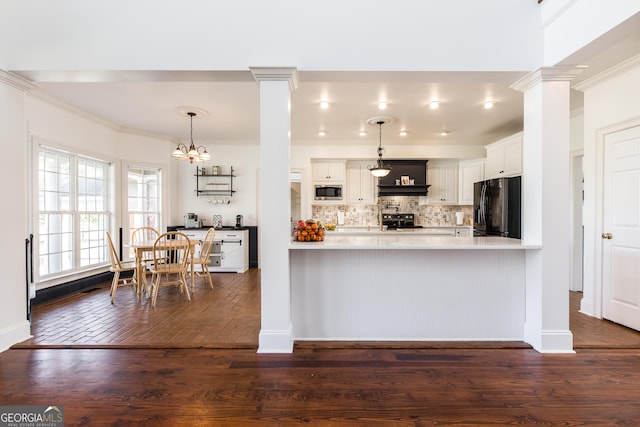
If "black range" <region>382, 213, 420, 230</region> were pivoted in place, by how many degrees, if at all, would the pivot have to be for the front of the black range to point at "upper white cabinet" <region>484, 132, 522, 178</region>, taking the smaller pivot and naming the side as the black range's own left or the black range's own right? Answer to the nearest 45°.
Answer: approximately 45° to the black range's own left

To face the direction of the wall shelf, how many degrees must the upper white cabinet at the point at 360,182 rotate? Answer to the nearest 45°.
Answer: approximately 90° to its right

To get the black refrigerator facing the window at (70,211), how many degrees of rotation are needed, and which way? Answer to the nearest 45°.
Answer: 0° — it already faces it

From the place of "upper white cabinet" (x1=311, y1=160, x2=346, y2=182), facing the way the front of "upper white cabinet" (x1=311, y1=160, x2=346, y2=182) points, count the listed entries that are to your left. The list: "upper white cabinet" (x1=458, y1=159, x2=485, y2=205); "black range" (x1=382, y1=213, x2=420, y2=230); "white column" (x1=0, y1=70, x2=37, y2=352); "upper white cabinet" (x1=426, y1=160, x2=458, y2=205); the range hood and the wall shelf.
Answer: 4

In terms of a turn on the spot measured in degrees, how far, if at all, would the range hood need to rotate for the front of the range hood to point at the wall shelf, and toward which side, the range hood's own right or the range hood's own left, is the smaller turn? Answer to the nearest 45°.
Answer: approximately 90° to the range hood's own right

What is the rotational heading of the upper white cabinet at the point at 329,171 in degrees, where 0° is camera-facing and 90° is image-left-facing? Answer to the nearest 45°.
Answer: approximately 0°

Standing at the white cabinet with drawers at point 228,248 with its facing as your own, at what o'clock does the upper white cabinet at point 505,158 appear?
The upper white cabinet is roughly at 10 o'clock from the white cabinet with drawers.

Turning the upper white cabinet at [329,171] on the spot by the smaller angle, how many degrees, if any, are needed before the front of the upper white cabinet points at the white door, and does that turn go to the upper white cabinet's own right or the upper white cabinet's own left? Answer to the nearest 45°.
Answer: approximately 45° to the upper white cabinet's own left
